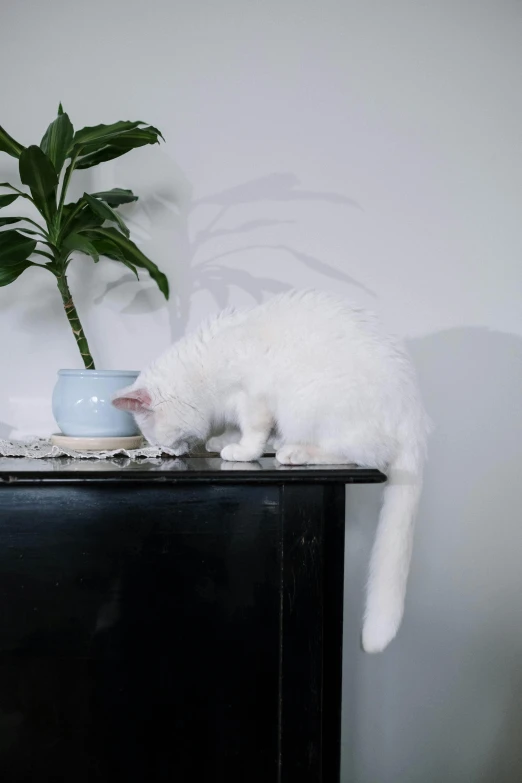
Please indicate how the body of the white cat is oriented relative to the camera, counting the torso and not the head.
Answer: to the viewer's left
